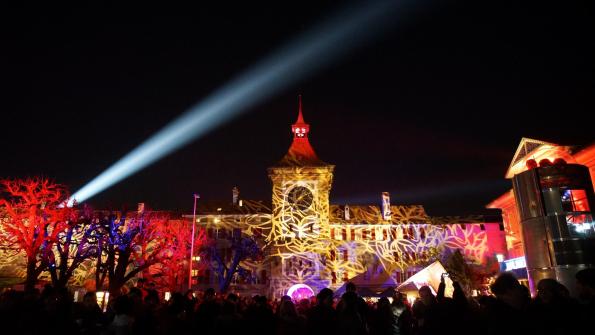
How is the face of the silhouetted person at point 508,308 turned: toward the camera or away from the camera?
away from the camera

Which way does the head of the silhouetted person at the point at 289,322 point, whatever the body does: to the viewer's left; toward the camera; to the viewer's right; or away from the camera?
away from the camera

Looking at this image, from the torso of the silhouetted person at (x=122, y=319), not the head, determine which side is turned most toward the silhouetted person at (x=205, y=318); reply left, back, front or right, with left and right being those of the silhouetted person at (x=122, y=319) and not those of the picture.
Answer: right

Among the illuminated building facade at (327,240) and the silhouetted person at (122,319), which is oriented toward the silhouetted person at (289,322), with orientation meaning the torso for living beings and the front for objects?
the illuminated building facade

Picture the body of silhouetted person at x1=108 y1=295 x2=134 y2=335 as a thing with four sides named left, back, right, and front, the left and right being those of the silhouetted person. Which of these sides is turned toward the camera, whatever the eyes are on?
back

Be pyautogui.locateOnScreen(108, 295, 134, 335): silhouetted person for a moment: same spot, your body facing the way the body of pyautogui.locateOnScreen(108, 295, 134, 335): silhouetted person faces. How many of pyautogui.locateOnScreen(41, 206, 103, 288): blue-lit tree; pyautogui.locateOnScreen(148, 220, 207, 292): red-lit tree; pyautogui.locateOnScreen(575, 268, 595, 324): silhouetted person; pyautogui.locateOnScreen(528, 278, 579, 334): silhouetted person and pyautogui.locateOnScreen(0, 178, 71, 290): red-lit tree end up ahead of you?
3

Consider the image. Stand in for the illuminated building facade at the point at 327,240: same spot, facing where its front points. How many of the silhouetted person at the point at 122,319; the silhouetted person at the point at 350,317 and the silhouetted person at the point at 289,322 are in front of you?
3

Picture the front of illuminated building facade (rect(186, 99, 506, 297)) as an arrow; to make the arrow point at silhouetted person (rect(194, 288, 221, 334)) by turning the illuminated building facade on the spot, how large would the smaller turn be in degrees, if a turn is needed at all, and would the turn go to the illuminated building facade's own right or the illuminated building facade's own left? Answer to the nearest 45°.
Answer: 0° — it already faces them

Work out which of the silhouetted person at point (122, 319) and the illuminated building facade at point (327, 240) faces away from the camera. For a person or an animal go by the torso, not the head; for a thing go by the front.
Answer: the silhouetted person

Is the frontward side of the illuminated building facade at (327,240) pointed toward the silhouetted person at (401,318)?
yes

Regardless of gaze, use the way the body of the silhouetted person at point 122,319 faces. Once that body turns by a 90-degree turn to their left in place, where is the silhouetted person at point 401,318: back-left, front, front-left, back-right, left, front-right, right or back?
back

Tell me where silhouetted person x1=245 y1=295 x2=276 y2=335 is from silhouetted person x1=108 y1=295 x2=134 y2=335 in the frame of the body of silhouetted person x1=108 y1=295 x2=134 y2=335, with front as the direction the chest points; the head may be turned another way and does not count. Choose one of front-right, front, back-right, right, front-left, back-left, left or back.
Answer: right

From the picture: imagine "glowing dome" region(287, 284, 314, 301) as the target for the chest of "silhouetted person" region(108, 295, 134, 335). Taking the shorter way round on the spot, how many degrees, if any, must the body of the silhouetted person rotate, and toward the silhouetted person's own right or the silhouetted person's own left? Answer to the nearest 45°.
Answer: approximately 45° to the silhouetted person's own right

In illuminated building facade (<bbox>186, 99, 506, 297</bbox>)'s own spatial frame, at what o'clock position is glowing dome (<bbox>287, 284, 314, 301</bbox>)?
The glowing dome is roughly at 1 o'clock from the illuminated building facade.
